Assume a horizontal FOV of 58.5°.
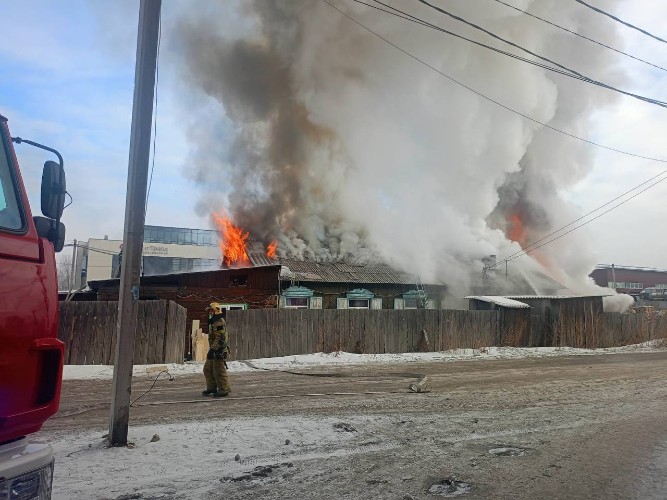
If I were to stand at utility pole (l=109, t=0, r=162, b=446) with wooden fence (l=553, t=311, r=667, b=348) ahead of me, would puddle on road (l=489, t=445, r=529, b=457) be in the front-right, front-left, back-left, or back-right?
front-right

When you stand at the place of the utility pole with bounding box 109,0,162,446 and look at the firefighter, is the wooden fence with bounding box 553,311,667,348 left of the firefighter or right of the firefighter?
right

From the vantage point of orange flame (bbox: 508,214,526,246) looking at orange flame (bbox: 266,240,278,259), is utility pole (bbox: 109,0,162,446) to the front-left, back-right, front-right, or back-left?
front-left

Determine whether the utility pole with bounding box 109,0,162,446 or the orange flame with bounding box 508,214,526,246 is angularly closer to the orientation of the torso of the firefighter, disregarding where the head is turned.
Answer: the utility pole

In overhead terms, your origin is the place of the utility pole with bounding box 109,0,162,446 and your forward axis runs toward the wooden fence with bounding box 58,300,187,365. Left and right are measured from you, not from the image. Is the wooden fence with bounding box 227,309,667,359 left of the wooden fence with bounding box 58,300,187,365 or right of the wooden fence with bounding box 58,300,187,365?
right

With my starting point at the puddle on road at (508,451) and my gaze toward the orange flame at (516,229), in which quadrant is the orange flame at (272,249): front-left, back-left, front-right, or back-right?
front-left

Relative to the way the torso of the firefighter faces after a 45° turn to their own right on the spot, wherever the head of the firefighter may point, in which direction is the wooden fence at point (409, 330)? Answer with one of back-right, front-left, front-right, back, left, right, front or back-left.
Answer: right

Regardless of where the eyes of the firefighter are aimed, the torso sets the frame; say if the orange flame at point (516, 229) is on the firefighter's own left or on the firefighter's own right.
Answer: on the firefighter's own right

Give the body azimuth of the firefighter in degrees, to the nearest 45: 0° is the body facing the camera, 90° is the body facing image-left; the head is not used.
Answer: approximately 90°

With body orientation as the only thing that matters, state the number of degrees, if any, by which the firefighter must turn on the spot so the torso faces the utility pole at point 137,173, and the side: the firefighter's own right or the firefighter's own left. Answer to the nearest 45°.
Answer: approximately 90° to the firefighter's own left

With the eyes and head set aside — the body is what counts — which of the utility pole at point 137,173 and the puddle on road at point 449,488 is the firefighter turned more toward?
the utility pole
